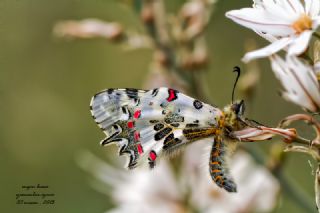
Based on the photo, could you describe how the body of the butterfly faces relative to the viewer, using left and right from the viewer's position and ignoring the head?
facing to the right of the viewer
